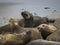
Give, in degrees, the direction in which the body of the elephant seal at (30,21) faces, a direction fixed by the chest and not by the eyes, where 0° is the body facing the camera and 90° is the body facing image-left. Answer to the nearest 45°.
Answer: approximately 90°
